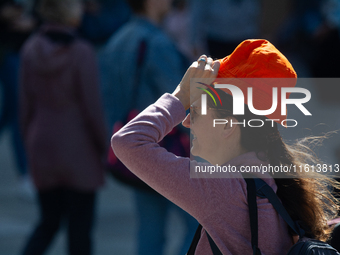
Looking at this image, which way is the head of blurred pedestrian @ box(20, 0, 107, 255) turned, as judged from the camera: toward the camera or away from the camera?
away from the camera

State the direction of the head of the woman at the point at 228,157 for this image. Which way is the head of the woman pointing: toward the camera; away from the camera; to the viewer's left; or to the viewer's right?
to the viewer's left

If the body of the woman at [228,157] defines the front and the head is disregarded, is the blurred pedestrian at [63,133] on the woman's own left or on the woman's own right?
on the woman's own right

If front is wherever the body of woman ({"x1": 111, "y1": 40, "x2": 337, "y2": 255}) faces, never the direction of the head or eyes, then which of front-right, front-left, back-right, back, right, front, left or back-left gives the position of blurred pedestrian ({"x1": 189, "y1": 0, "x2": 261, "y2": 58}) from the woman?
right

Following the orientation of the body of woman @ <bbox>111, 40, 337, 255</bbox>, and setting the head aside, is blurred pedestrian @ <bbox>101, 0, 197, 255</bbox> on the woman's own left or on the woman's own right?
on the woman's own right

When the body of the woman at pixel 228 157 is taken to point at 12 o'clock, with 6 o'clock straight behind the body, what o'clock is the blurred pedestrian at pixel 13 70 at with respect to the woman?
The blurred pedestrian is roughly at 2 o'clock from the woman.

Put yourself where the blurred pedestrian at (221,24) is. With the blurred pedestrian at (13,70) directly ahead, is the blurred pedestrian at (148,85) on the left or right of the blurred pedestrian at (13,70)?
left

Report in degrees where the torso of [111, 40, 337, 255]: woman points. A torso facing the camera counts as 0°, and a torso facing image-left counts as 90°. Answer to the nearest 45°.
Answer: approximately 90°
